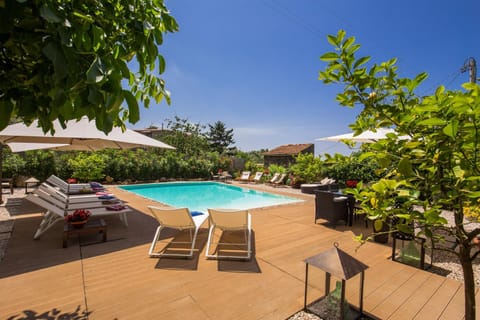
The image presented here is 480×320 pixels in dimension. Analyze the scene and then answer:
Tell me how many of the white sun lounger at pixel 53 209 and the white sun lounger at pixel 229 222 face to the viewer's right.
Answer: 1

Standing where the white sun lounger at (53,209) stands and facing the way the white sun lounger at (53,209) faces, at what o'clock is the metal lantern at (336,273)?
The metal lantern is roughly at 2 o'clock from the white sun lounger.

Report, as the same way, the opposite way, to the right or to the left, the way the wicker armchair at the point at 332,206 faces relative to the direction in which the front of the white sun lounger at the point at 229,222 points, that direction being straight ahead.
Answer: to the right

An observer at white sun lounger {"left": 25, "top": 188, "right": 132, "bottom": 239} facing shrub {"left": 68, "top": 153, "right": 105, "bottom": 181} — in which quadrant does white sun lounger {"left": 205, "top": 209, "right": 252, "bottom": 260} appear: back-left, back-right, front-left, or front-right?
back-right

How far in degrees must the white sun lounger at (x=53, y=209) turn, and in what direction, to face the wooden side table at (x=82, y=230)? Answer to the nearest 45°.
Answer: approximately 45° to its right

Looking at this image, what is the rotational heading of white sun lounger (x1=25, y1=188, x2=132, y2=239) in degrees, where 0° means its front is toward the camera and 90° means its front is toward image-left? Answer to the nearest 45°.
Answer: approximately 270°
